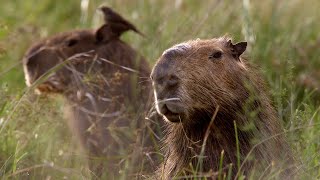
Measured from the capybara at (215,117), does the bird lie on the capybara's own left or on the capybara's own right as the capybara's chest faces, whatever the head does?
on the capybara's own right

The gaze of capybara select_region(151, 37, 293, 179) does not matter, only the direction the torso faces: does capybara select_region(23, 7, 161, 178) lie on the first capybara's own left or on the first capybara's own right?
on the first capybara's own right

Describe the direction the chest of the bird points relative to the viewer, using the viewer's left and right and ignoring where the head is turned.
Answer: facing to the left of the viewer

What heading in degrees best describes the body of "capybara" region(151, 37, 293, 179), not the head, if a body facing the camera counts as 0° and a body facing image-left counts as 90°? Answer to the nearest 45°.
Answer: approximately 45°

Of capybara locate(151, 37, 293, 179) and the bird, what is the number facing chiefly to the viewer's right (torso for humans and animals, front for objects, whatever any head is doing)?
0

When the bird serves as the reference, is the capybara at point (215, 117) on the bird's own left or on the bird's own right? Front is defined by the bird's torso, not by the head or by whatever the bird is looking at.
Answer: on the bird's own left
